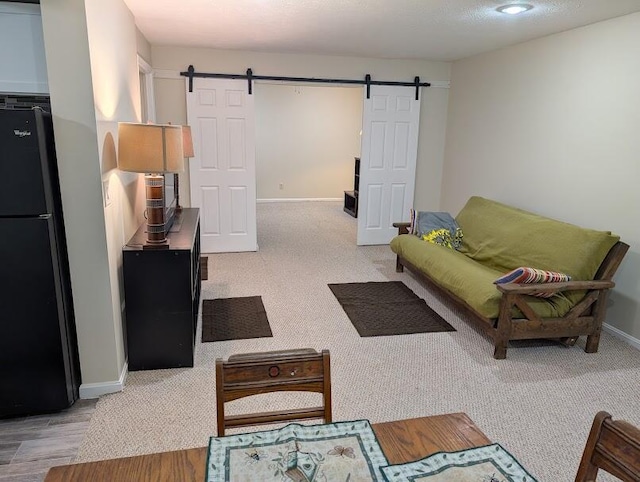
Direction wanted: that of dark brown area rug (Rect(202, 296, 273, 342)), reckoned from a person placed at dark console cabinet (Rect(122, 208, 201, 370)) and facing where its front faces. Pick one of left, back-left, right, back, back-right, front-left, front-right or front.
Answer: front-left

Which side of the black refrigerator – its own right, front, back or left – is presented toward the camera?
front

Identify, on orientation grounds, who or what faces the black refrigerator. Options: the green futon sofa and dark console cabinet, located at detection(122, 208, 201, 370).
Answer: the green futon sofa

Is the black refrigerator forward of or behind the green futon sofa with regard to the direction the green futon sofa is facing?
forward

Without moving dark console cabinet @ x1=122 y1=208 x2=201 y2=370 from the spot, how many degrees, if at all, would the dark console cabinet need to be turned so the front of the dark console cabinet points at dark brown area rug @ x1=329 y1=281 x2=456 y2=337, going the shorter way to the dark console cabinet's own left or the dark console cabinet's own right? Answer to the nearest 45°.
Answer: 0° — it already faces it

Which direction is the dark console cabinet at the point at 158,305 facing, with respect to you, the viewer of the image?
facing to the right of the viewer

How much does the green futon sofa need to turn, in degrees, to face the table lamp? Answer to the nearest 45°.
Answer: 0° — it already faces it

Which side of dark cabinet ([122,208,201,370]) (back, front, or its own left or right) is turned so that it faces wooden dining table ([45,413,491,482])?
right

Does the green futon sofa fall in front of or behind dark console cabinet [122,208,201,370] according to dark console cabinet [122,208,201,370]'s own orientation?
in front

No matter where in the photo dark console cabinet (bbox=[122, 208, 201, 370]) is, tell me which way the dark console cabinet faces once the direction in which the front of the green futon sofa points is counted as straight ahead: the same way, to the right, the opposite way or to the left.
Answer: the opposite way

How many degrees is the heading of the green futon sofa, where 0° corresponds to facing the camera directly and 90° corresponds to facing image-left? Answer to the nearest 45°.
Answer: approximately 45°

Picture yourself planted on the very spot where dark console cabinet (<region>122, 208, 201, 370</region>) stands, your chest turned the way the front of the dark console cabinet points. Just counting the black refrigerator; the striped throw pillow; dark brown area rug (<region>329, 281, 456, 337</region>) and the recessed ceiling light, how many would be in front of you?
3
